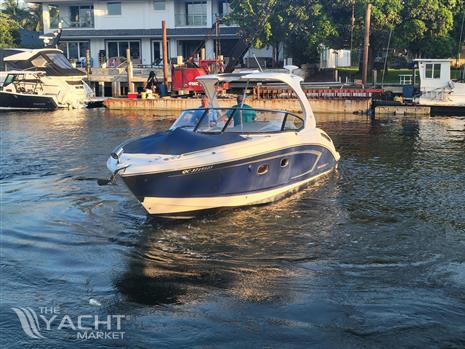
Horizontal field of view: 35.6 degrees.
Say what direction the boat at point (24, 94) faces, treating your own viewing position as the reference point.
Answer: facing to the left of the viewer

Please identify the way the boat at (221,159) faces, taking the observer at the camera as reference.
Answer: facing the viewer and to the left of the viewer

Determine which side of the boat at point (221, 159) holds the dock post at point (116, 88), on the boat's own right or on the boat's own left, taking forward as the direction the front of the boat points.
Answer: on the boat's own right

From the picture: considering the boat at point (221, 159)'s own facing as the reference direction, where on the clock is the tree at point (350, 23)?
The tree is roughly at 5 o'clock from the boat.

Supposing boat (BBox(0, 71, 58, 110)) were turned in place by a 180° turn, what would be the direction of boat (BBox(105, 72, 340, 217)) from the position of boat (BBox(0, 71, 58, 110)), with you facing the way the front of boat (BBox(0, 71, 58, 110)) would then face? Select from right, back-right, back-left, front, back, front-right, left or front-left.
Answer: right

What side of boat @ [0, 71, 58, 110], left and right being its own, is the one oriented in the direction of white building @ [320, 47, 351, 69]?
back

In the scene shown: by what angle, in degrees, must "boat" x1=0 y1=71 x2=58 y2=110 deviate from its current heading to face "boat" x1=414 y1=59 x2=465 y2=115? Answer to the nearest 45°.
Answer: approximately 135° to its left

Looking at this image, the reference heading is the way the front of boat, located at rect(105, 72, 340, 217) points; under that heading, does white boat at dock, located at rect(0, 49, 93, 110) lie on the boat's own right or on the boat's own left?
on the boat's own right
